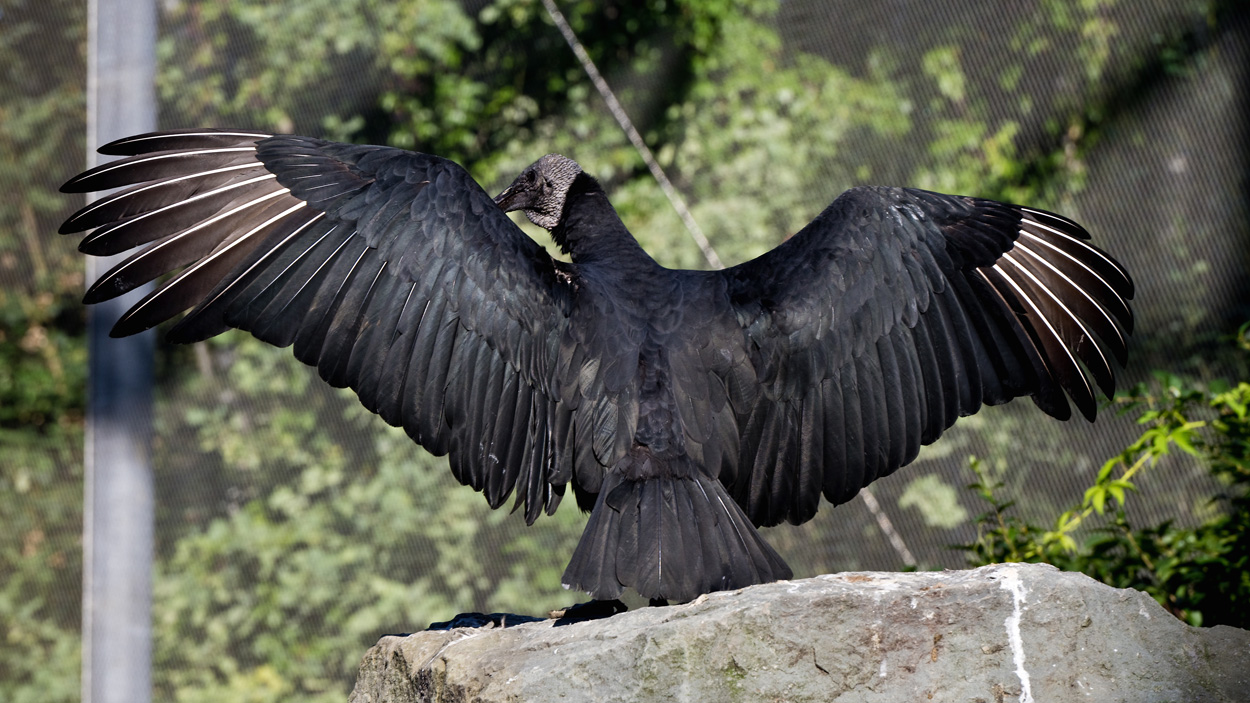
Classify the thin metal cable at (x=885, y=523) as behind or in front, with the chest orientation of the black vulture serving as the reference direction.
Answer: in front

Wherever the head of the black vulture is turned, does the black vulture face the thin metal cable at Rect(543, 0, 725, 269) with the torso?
yes

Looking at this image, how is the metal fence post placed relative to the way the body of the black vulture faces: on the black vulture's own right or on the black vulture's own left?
on the black vulture's own left

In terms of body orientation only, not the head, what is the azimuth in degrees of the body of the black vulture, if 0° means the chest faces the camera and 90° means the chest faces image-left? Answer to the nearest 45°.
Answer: approximately 180°
